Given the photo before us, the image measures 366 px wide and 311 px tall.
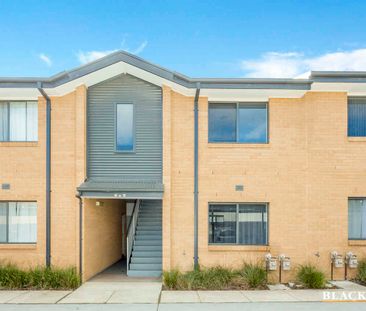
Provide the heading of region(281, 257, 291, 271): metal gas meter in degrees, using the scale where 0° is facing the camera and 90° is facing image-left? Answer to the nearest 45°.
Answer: approximately 0°

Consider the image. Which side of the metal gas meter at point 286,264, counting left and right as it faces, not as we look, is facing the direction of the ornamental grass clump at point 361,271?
left

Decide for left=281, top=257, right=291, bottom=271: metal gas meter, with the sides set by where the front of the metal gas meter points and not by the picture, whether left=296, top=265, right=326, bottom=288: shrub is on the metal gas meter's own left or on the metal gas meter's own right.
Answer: on the metal gas meter's own left

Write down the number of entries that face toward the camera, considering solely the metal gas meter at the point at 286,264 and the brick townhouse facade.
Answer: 2

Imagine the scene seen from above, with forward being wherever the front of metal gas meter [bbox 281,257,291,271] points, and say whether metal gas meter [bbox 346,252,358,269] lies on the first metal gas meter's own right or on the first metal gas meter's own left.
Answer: on the first metal gas meter's own left

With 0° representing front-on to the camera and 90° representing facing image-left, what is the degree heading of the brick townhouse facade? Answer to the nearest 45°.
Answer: approximately 0°

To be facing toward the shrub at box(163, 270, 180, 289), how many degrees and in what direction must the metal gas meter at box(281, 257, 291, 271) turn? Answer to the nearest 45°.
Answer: approximately 45° to its right

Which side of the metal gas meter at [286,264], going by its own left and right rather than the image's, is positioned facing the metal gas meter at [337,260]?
left
